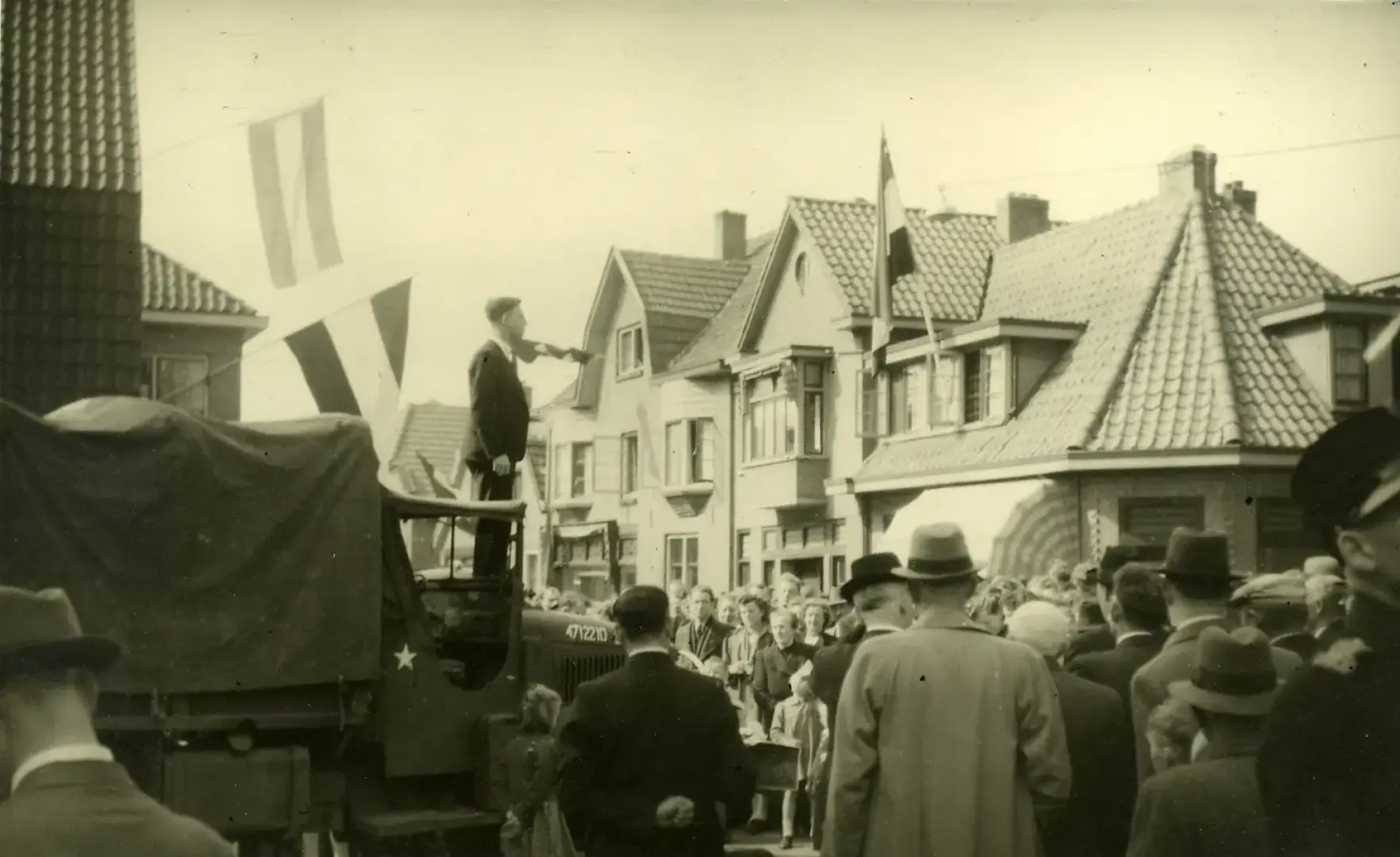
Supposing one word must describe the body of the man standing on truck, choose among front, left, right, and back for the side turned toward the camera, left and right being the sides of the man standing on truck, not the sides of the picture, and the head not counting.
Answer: right

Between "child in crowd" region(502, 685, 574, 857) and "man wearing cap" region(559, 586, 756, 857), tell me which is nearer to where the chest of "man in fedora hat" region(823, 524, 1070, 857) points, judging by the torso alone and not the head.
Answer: the child in crowd

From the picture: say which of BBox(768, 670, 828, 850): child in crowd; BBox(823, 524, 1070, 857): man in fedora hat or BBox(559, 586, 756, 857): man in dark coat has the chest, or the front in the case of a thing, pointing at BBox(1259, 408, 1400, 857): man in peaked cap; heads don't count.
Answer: the child in crowd

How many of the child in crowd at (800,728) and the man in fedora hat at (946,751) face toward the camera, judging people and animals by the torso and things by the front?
1

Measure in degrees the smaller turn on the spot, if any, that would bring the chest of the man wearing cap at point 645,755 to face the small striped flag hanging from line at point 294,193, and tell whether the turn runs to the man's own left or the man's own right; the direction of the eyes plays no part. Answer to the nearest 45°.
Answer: approximately 45° to the man's own left

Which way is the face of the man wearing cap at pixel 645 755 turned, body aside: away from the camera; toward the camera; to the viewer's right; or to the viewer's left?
away from the camera

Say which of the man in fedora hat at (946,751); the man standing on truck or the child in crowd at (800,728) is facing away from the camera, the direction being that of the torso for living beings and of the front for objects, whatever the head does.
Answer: the man in fedora hat

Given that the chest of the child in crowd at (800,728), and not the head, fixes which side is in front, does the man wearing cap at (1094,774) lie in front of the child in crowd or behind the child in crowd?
in front

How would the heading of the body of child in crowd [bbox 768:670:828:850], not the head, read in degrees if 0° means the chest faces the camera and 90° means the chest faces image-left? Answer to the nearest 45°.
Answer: approximately 0°

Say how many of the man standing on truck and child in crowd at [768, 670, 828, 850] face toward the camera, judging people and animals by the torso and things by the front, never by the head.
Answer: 1

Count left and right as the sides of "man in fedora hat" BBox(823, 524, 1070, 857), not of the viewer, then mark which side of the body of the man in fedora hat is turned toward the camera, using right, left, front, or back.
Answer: back

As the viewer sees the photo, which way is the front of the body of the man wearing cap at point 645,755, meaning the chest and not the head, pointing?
away from the camera

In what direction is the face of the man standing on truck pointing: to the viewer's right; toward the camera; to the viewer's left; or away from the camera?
to the viewer's right
